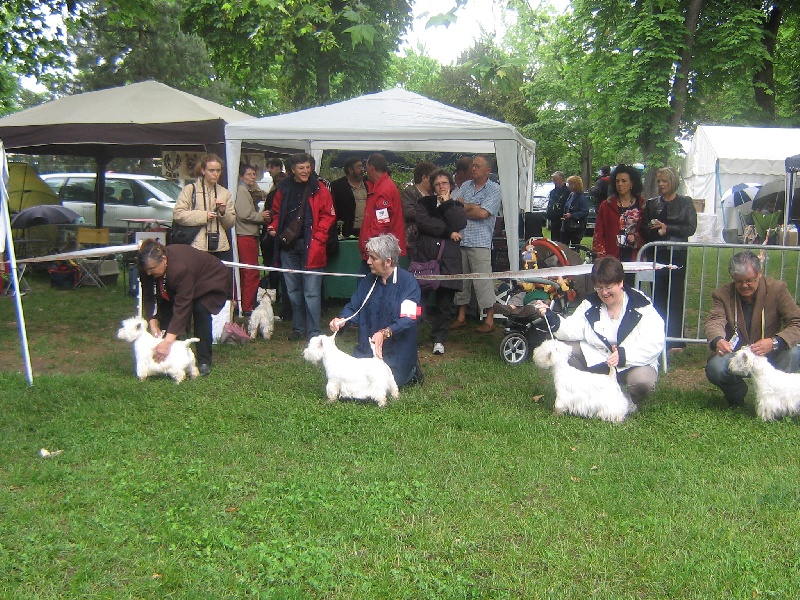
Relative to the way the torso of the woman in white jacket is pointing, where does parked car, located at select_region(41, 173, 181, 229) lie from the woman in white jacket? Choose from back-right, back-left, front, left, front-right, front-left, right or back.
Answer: right

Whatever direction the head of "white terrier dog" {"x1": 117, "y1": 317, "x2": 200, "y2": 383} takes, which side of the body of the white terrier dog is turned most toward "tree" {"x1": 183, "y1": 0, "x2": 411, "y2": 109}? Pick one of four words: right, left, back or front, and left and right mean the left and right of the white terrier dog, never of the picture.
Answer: right

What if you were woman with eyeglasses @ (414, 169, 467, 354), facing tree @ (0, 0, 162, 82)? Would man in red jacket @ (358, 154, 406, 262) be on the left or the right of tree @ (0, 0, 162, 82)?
left

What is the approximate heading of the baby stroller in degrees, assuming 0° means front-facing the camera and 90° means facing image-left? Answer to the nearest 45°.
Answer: approximately 45°

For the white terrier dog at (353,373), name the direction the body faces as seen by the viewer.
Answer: to the viewer's left

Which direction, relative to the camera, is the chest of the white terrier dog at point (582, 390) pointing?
to the viewer's left

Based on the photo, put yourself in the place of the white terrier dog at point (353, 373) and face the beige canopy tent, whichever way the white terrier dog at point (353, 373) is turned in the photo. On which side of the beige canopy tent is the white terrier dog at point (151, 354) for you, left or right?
left

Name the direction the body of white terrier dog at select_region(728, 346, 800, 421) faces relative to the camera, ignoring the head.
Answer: to the viewer's left

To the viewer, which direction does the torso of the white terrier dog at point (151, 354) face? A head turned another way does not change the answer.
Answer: to the viewer's left

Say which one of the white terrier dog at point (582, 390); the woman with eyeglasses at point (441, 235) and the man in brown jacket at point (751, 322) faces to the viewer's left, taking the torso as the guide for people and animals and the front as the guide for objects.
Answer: the white terrier dog

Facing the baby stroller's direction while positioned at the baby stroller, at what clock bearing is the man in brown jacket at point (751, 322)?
The man in brown jacket is roughly at 9 o'clock from the baby stroller.

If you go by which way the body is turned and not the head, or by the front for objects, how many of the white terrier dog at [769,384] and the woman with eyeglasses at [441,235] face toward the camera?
1

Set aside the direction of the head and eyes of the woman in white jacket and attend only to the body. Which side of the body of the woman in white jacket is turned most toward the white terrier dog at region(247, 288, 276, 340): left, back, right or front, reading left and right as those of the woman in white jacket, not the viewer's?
right
